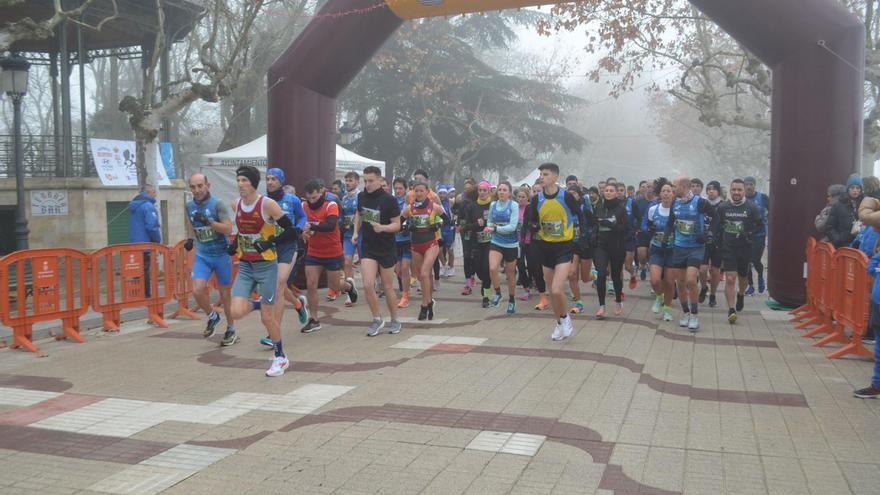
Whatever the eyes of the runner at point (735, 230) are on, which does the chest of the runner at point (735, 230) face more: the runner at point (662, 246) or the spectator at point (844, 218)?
the runner

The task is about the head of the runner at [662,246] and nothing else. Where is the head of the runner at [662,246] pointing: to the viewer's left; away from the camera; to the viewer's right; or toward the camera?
toward the camera

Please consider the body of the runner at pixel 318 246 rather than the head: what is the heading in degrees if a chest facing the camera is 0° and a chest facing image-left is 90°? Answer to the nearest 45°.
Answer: approximately 45°

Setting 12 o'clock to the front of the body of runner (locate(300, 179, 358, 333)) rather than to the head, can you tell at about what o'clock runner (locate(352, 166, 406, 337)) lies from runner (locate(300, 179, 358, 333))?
runner (locate(352, 166, 406, 337)) is roughly at 9 o'clock from runner (locate(300, 179, 358, 333)).

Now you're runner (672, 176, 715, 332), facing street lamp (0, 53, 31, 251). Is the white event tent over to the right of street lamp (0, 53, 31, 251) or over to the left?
right

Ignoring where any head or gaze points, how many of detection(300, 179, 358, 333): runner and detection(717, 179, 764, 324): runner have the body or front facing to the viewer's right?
0

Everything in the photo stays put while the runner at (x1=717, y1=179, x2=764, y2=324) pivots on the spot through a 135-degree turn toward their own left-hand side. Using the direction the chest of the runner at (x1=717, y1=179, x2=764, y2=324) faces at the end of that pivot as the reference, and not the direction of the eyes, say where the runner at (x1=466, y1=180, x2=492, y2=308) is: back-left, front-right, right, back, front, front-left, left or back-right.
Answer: back-left

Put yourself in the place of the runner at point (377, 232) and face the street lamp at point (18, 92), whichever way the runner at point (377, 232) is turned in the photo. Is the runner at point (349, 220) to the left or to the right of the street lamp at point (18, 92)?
right

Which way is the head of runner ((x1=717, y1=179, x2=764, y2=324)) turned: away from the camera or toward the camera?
toward the camera

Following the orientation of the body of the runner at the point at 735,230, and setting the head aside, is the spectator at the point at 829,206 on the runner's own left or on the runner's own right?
on the runner's own left

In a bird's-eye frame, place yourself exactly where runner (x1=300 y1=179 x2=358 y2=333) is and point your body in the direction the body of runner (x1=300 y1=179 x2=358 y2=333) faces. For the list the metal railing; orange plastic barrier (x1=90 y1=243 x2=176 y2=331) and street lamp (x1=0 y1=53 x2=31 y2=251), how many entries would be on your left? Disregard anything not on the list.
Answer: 0

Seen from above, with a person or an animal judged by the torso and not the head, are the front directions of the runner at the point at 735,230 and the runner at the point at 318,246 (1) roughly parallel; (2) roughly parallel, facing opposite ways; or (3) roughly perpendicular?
roughly parallel

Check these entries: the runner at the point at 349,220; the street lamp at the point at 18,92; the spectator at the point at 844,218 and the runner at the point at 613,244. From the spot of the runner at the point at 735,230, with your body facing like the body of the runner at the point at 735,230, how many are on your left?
1

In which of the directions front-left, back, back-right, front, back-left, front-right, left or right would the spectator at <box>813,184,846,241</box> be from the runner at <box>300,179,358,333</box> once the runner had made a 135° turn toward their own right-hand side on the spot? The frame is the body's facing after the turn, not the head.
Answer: right

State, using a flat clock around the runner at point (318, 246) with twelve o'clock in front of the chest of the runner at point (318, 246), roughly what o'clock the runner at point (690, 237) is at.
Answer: the runner at point (690, 237) is roughly at 8 o'clock from the runner at point (318, 246).

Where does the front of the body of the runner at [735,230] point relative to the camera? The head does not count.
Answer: toward the camera
